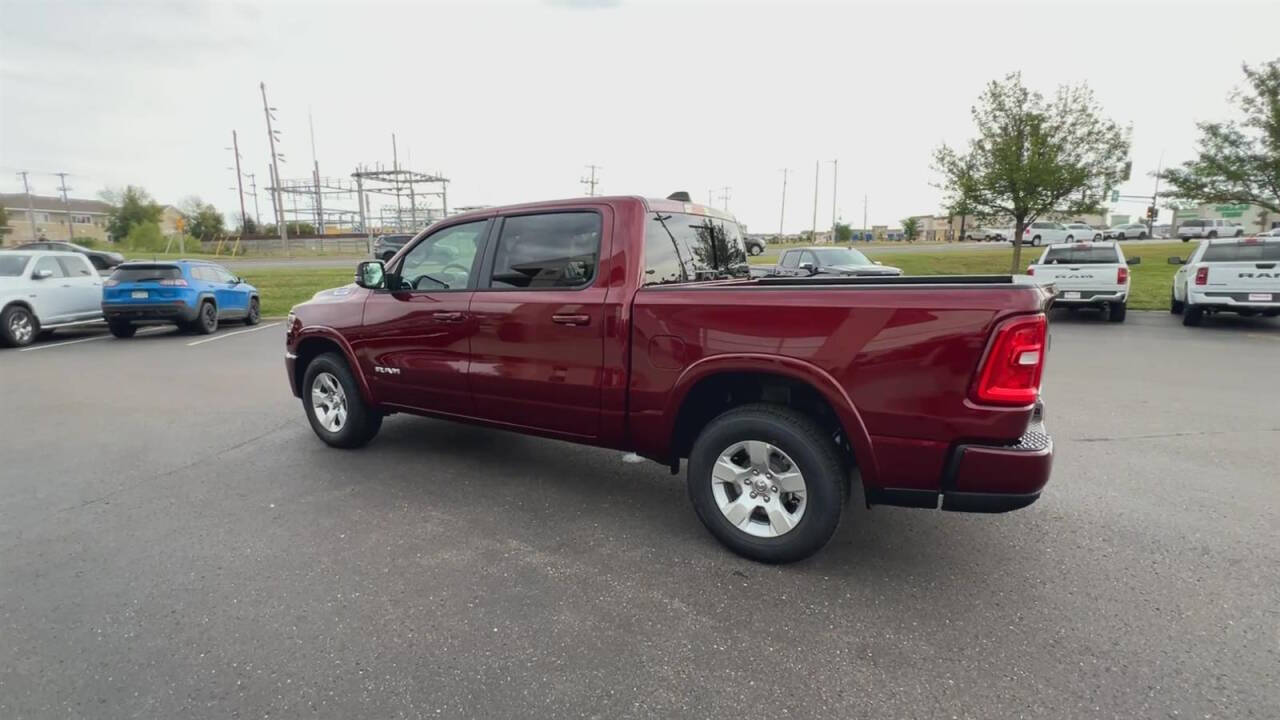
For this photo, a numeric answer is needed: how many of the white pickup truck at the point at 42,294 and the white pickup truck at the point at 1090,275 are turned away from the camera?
1

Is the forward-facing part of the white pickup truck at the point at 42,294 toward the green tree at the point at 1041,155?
no

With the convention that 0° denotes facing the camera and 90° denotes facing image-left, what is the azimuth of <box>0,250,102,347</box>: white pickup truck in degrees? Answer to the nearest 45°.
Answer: approximately 45°

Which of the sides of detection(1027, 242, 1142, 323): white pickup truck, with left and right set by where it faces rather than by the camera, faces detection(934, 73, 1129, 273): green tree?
front

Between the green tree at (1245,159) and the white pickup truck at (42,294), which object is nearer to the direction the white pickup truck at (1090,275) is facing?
the green tree

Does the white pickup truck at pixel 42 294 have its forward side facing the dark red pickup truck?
no

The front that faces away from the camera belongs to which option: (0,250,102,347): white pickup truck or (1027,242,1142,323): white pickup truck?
(1027,242,1142,323): white pickup truck

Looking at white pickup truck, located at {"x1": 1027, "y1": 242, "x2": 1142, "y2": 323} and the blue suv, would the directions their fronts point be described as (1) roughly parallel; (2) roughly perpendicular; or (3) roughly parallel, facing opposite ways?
roughly parallel

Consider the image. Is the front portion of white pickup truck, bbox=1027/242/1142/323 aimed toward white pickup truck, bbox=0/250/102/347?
no

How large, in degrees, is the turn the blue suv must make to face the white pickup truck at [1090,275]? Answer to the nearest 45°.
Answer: approximately 90° to its right

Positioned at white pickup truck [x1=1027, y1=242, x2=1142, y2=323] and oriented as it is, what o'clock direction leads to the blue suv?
The blue suv is roughly at 8 o'clock from the white pickup truck.

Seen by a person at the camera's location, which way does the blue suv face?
facing away from the viewer and to the right of the viewer

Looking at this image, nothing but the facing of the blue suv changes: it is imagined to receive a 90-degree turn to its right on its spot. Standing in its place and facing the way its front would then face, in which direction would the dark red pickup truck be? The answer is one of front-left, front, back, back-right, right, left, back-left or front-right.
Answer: front-right

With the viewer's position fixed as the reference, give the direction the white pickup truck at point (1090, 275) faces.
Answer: facing away from the viewer

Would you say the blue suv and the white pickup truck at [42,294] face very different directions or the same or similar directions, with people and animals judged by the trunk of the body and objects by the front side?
very different directions

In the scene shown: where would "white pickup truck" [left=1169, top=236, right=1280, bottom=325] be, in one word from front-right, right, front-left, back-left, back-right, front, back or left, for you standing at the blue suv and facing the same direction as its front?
right
